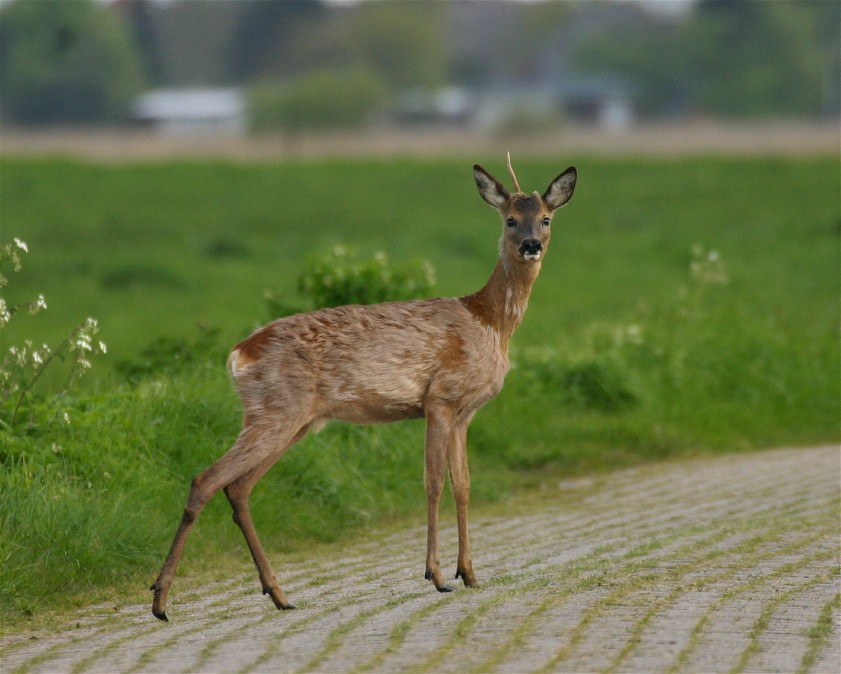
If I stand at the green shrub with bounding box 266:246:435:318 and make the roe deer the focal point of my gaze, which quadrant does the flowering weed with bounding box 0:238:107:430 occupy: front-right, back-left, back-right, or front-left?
front-right

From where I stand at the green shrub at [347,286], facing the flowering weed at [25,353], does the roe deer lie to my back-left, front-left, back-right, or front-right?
front-left

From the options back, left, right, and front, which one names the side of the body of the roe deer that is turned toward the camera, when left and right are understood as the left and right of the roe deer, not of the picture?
right

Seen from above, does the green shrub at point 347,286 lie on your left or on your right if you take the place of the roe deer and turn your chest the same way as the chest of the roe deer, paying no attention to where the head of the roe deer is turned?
on your left

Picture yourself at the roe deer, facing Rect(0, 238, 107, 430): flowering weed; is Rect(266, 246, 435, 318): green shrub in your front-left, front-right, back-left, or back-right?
front-right

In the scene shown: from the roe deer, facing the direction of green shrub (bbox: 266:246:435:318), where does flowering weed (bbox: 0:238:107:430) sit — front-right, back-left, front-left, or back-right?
front-left

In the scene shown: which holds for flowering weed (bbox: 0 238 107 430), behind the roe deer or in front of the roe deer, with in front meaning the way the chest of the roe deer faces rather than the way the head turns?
behind
